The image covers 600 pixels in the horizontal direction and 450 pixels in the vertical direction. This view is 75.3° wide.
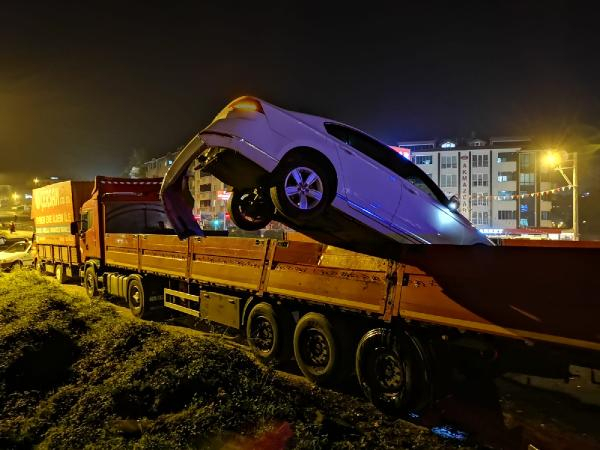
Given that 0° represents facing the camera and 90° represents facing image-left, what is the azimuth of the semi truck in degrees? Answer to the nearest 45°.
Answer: approximately 135°

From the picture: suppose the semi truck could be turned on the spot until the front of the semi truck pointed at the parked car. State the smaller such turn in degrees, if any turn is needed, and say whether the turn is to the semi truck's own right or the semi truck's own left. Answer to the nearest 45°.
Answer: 0° — it already faces it
